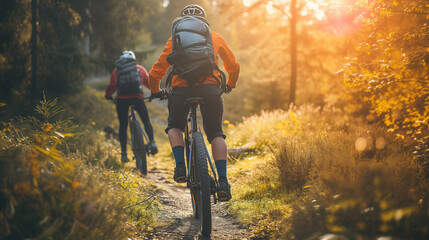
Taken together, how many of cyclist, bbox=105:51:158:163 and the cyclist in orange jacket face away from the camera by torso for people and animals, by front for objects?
2

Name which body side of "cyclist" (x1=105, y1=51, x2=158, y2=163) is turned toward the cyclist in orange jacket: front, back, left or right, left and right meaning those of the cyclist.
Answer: back

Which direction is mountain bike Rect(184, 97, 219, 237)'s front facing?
away from the camera

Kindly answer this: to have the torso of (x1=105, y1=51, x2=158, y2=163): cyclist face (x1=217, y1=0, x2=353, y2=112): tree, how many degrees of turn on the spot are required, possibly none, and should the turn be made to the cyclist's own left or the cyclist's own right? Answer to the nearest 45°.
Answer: approximately 45° to the cyclist's own right

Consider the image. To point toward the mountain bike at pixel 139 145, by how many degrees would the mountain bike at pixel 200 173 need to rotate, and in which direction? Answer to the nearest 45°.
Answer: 0° — it already faces it

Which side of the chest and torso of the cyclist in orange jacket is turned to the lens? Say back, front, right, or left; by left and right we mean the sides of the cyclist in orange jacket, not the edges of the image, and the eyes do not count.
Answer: back

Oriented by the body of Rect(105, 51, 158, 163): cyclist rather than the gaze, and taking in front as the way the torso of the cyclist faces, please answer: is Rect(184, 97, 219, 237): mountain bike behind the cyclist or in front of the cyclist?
behind

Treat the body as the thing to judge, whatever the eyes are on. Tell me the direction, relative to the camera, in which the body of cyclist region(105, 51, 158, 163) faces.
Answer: away from the camera

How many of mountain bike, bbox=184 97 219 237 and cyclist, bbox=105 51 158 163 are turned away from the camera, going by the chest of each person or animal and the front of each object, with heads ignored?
2
